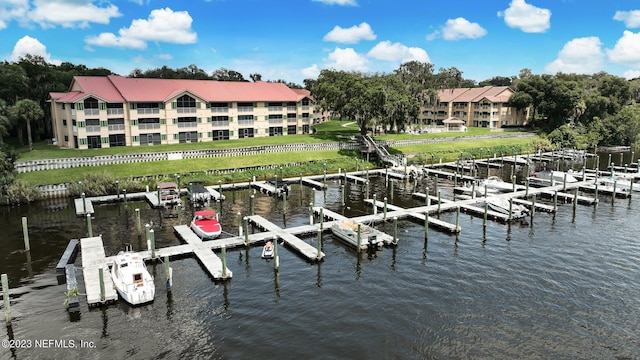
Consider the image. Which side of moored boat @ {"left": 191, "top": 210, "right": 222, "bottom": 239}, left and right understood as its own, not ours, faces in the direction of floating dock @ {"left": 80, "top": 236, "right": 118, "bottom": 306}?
right

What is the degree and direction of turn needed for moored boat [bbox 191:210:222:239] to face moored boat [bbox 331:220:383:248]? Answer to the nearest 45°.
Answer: approximately 45° to its left

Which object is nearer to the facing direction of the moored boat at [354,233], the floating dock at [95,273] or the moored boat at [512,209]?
the floating dock

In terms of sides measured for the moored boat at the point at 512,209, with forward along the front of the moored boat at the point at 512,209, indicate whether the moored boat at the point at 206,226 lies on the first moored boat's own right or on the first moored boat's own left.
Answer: on the first moored boat's own left

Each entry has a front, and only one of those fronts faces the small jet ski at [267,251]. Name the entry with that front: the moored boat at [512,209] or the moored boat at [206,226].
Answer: the moored boat at [206,226]

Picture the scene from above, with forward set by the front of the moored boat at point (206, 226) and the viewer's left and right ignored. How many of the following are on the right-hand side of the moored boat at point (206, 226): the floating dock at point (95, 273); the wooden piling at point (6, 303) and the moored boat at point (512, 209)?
2

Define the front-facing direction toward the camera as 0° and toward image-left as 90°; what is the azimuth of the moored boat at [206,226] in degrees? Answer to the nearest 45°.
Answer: approximately 315°

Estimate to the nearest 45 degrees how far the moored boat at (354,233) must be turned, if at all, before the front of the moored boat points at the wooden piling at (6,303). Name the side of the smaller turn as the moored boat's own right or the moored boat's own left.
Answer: approximately 90° to the moored boat's own left

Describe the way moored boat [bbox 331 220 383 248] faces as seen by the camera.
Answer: facing away from the viewer and to the left of the viewer
